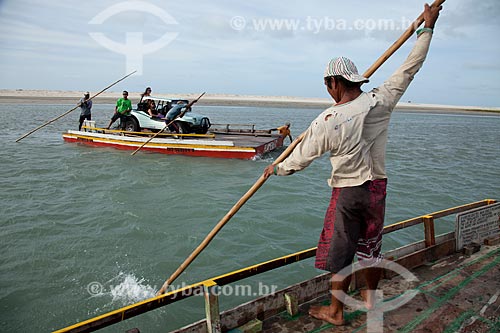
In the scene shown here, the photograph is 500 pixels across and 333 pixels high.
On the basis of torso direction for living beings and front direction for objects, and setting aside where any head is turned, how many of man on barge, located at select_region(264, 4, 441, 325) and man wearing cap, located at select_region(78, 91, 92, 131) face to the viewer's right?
0

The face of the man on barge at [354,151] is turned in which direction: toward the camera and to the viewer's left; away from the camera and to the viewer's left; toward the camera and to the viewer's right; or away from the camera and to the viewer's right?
away from the camera and to the viewer's left

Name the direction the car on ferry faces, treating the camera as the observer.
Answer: facing the viewer and to the right of the viewer

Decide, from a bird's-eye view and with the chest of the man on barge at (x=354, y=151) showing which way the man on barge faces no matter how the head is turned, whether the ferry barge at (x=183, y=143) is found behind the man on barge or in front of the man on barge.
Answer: in front

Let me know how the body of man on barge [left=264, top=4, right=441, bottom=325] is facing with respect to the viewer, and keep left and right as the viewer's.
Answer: facing away from the viewer and to the left of the viewer

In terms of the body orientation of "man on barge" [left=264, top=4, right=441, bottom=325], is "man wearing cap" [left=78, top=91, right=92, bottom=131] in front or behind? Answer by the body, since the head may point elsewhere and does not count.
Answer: in front

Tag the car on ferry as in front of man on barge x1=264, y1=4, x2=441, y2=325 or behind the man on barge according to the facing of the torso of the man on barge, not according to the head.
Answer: in front

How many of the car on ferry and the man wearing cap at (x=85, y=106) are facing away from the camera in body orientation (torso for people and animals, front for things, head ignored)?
0

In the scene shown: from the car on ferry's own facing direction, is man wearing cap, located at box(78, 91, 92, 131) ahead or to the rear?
to the rear
